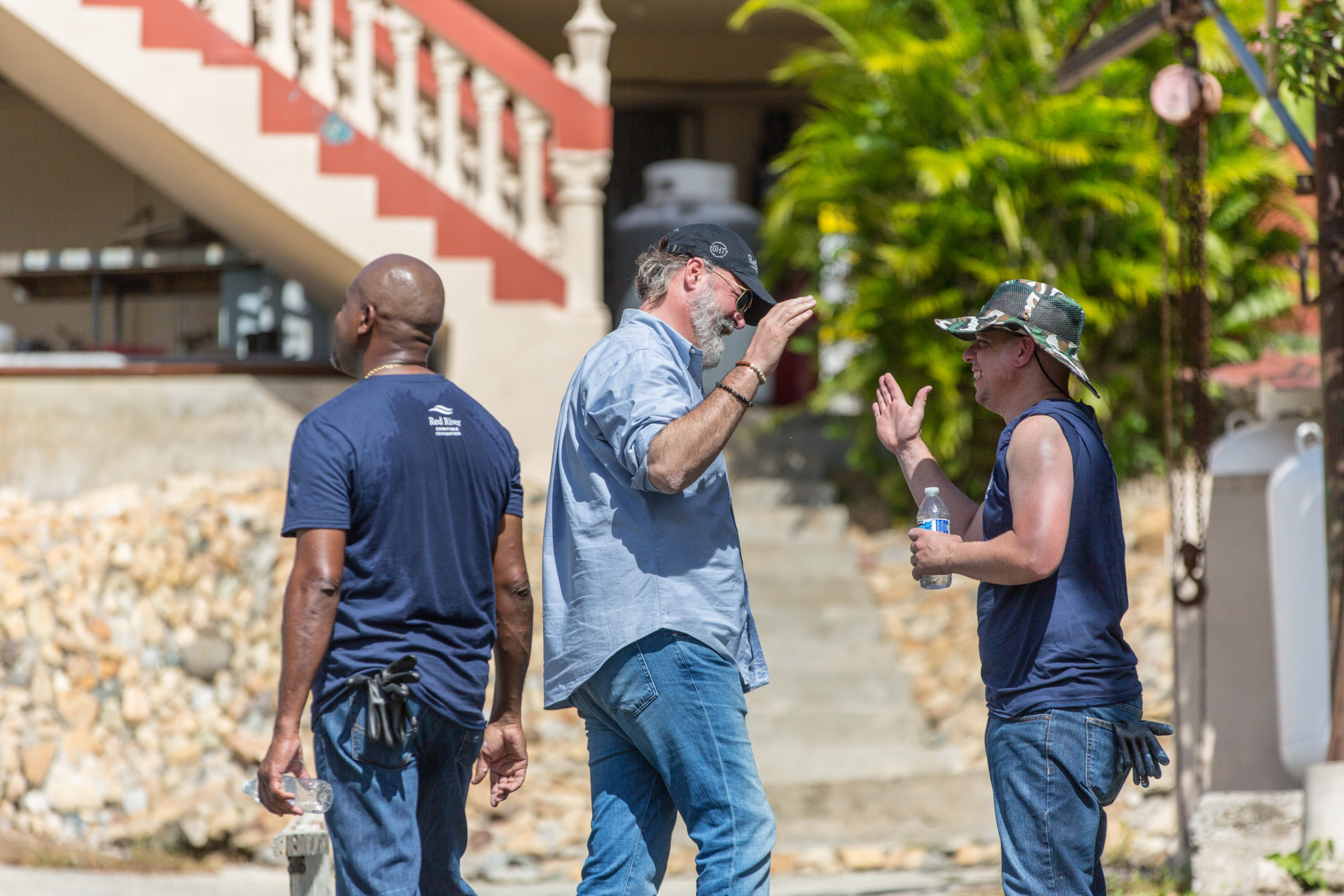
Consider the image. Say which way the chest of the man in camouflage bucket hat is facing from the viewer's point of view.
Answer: to the viewer's left

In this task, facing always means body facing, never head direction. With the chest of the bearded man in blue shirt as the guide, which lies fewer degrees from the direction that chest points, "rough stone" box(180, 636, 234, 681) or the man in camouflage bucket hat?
the man in camouflage bucket hat

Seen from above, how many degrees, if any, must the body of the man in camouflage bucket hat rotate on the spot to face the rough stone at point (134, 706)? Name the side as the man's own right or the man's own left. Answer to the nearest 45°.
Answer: approximately 45° to the man's own right

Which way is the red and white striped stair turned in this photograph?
to the viewer's right

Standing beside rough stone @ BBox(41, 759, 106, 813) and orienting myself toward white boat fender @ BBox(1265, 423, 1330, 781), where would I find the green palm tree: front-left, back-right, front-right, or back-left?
front-left

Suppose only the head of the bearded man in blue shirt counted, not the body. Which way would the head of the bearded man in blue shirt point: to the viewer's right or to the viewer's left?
to the viewer's right

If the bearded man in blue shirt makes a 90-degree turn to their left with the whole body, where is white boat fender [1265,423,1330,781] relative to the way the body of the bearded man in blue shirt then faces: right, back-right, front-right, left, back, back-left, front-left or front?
front-right

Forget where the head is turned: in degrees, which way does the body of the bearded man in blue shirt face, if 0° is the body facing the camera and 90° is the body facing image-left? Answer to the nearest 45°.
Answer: approximately 270°

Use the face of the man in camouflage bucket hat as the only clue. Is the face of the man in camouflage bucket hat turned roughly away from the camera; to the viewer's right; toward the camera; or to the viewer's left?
to the viewer's left

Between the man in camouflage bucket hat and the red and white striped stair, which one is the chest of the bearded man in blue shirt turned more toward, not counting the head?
the man in camouflage bucket hat

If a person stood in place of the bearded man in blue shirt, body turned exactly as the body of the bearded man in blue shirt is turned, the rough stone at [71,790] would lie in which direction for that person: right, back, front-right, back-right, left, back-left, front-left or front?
back-left
